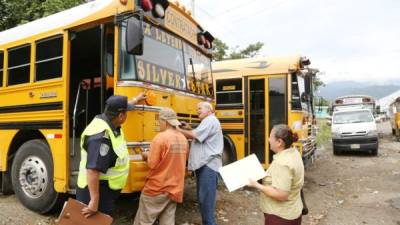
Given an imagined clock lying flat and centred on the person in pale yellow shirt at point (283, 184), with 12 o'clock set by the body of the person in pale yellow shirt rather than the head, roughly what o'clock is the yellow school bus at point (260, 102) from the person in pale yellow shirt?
The yellow school bus is roughly at 3 o'clock from the person in pale yellow shirt.

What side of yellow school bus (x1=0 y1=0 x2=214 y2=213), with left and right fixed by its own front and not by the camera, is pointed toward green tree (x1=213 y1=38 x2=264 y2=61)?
left

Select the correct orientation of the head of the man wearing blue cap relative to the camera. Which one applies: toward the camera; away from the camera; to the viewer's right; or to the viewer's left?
to the viewer's right

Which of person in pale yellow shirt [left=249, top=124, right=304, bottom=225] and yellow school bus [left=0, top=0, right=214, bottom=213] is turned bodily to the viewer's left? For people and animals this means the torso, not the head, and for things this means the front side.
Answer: the person in pale yellow shirt

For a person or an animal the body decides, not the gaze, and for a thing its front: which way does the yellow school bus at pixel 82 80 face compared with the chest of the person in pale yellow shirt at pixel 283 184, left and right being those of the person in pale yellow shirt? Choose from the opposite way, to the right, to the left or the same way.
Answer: the opposite way

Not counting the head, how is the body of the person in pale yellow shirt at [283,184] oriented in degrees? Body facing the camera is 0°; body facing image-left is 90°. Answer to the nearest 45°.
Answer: approximately 90°

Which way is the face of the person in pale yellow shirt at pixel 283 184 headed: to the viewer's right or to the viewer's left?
to the viewer's left

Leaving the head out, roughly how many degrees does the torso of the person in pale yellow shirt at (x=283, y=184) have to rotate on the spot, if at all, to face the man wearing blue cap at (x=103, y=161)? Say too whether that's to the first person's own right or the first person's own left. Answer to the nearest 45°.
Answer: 0° — they already face them

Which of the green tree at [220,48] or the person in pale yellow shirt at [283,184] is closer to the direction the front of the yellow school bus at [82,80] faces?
the person in pale yellow shirt

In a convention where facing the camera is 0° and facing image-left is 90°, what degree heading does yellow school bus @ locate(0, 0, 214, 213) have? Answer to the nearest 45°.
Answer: approximately 315°

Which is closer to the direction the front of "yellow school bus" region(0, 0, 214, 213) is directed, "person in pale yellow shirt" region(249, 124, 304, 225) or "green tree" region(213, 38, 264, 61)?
the person in pale yellow shirt

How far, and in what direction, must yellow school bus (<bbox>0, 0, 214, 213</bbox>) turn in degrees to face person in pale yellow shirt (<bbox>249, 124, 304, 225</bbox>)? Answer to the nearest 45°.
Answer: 0° — it already faces them

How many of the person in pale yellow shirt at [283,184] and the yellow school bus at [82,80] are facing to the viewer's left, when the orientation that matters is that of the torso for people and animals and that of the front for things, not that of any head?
1
